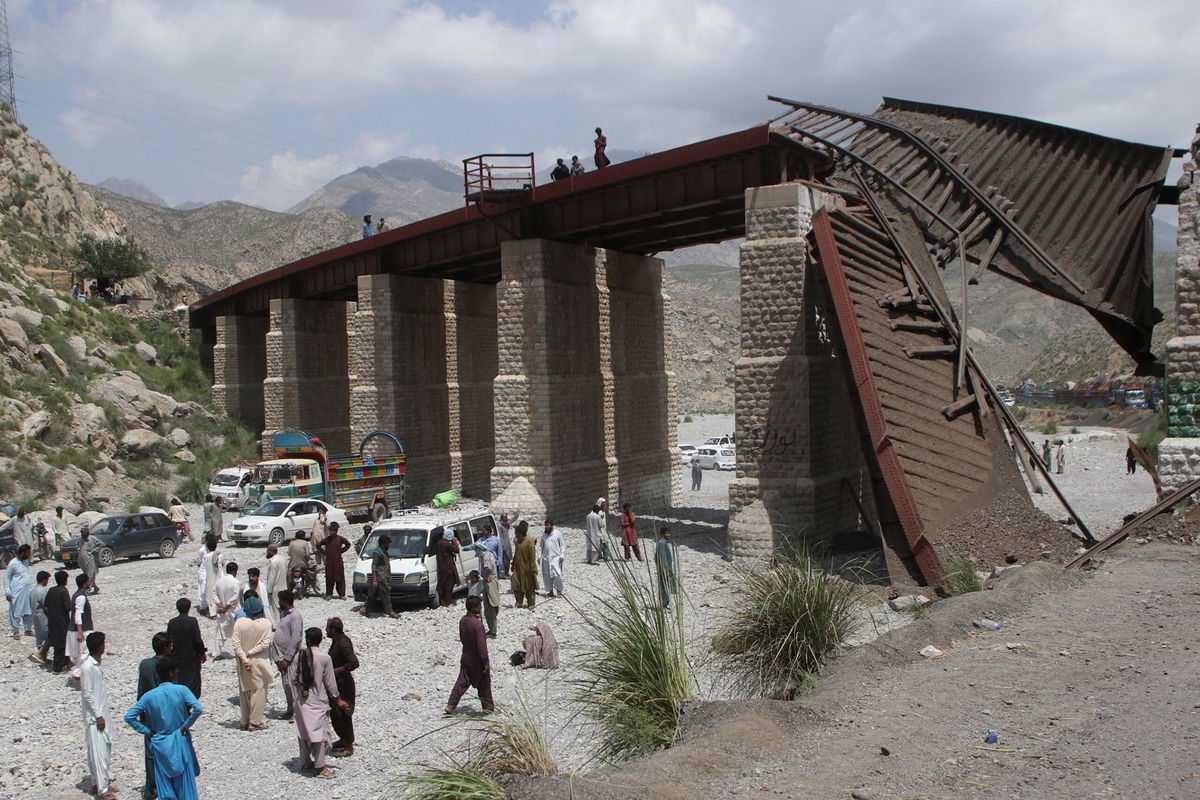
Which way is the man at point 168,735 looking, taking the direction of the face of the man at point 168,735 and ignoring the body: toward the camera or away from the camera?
away from the camera

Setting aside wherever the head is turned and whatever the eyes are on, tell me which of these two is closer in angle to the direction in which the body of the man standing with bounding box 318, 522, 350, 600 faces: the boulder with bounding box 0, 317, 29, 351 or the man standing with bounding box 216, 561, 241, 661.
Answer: the man standing

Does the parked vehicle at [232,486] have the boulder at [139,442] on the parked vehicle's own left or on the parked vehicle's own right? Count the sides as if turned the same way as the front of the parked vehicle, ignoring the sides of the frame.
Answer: on the parked vehicle's own right

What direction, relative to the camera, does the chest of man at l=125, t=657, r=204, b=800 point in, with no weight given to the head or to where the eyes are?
away from the camera

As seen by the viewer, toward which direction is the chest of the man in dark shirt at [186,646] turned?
away from the camera

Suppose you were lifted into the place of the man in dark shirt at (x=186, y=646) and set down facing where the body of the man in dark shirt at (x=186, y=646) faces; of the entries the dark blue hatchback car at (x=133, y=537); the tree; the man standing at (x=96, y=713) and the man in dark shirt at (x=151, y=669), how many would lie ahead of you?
2

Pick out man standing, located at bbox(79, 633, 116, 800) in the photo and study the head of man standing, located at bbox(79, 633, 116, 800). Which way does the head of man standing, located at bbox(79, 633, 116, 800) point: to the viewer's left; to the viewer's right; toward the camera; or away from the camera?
to the viewer's right

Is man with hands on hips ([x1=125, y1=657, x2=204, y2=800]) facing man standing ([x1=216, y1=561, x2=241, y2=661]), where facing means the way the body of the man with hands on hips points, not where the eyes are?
yes

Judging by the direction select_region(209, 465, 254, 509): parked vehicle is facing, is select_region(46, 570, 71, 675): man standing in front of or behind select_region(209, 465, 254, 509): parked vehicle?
in front

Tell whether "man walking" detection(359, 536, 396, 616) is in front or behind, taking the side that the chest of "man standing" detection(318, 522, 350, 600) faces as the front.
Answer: in front

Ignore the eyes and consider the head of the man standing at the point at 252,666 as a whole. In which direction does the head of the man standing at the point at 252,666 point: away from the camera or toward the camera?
away from the camera

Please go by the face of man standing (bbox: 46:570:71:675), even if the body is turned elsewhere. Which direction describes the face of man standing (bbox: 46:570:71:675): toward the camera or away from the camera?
away from the camera
